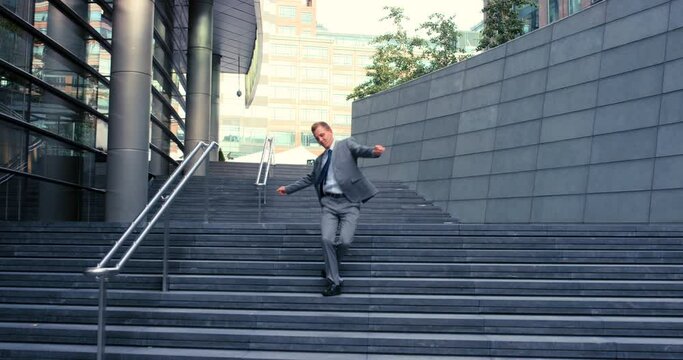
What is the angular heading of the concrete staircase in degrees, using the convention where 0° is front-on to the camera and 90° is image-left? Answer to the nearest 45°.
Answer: approximately 0°

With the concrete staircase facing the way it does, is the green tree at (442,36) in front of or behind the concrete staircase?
behind
